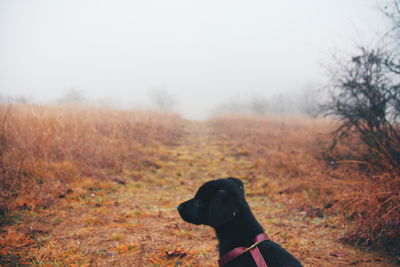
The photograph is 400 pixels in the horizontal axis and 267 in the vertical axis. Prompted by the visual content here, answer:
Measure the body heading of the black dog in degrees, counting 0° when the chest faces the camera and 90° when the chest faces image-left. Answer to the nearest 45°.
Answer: approximately 90°
